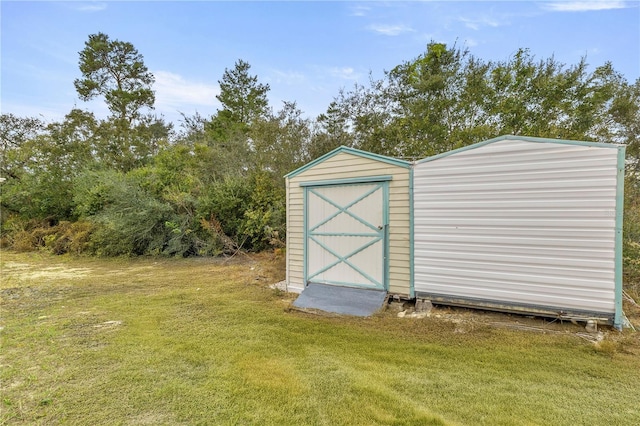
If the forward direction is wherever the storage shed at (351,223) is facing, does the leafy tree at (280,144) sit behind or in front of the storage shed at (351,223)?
behind

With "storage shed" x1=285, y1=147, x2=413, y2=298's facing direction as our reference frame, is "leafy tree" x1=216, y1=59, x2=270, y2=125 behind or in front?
behind

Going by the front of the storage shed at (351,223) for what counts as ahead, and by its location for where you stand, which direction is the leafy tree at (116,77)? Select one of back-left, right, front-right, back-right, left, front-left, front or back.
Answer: back-right

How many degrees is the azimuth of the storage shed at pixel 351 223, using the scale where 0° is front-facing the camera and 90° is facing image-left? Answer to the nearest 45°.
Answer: approximately 0°
